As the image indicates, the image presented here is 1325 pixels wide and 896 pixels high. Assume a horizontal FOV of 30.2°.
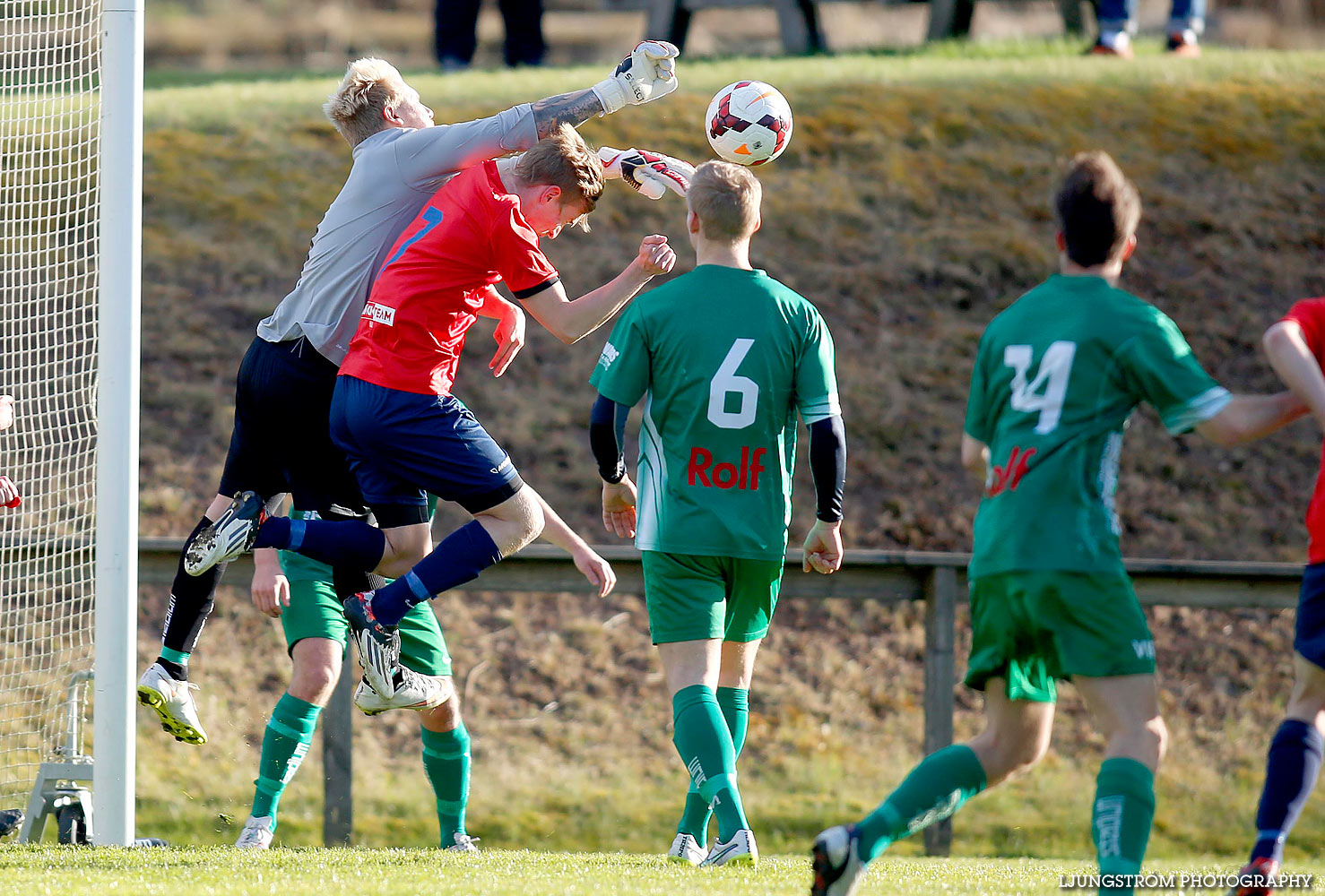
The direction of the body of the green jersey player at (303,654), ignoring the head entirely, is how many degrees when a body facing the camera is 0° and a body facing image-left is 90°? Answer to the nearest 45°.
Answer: approximately 0°

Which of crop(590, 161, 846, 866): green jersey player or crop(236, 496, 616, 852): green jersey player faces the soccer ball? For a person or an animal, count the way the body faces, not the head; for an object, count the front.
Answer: crop(590, 161, 846, 866): green jersey player

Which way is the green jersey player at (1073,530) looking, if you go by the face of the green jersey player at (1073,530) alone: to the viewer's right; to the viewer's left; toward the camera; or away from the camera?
away from the camera

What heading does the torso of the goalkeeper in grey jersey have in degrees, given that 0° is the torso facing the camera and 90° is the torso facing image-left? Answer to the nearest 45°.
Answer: approximately 270°

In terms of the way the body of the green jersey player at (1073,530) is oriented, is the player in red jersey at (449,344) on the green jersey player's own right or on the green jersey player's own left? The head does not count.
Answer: on the green jersey player's own left
